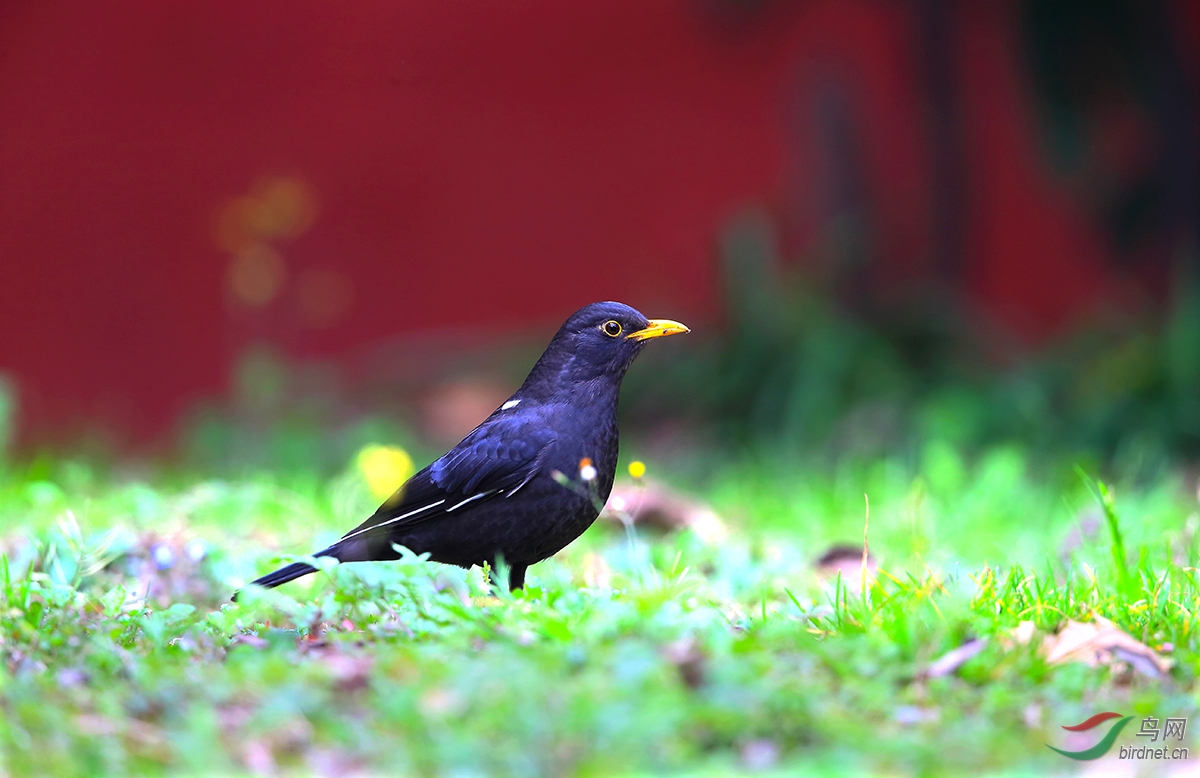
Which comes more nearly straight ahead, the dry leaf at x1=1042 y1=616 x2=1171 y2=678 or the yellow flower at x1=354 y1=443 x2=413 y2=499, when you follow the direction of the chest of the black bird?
the dry leaf

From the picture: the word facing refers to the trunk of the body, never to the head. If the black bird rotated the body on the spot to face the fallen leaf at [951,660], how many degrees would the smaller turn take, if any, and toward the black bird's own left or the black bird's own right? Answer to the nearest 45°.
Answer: approximately 45° to the black bird's own right

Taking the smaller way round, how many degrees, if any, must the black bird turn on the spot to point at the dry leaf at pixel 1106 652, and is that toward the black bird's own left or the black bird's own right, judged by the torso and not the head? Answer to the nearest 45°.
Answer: approximately 45° to the black bird's own right

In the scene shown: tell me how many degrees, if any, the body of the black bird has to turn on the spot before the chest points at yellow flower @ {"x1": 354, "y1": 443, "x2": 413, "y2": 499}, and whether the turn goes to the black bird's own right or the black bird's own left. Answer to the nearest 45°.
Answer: approximately 90° to the black bird's own left

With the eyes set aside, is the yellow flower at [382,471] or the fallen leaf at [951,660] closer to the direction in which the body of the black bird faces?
the fallen leaf

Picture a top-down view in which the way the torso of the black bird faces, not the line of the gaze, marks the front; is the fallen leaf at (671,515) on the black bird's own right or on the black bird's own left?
on the black bird's own left

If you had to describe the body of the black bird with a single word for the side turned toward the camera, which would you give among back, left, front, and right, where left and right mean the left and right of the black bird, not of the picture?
right
